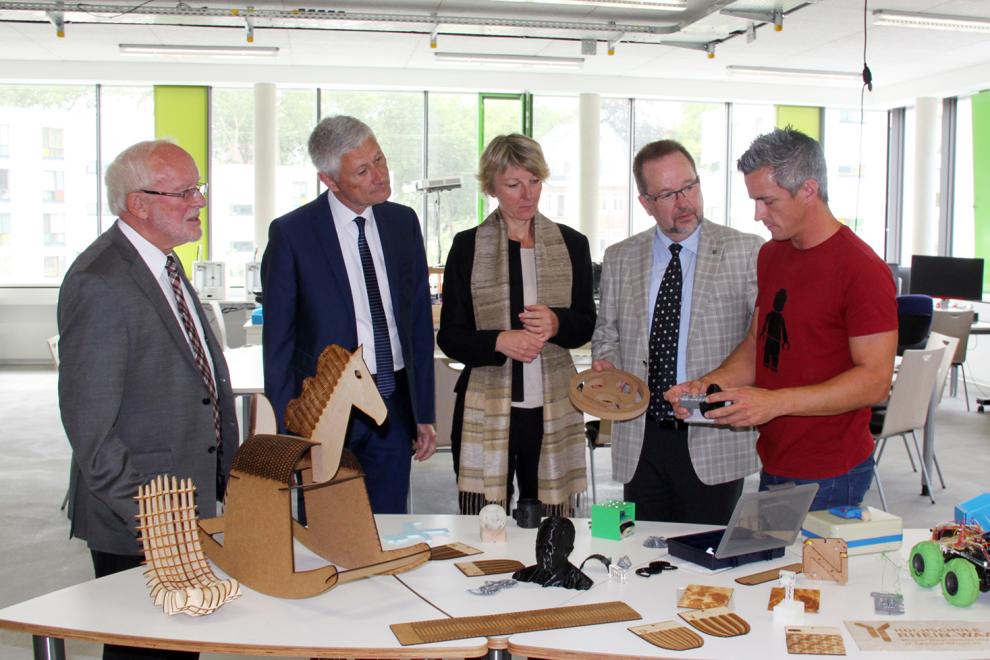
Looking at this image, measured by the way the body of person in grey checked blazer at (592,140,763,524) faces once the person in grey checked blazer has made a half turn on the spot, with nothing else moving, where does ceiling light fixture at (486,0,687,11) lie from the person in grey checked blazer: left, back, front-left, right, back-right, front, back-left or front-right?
front

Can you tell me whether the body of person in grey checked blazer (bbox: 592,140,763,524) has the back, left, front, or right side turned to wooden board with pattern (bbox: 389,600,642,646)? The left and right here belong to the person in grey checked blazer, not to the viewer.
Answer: front

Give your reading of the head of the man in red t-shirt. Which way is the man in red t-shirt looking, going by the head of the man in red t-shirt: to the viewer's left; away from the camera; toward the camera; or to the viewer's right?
to the viewer's left

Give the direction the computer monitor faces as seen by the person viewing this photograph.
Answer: facing the viewer

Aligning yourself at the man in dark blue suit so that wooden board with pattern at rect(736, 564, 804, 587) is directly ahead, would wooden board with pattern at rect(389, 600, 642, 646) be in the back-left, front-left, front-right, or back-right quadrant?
front-right

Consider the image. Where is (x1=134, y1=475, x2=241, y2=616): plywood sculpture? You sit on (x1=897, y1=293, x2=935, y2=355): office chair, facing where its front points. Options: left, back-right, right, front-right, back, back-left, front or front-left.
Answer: back

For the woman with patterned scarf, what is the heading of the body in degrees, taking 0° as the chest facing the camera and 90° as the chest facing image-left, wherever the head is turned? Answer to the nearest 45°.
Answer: approximately 0°

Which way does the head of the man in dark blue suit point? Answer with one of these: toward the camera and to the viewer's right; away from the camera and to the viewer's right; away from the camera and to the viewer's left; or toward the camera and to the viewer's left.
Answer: toward the camera and to the viewer's right

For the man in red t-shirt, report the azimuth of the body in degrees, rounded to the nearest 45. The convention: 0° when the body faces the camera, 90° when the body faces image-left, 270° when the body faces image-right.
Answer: approximately 45°

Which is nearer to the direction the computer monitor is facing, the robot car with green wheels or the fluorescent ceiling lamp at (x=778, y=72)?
the robot car with green wheels

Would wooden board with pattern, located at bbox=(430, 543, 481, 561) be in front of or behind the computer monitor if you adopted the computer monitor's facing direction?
in front

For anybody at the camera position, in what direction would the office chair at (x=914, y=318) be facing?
facing away from the viewer

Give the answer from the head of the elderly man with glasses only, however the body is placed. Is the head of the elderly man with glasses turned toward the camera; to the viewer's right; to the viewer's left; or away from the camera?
to the viewer's right

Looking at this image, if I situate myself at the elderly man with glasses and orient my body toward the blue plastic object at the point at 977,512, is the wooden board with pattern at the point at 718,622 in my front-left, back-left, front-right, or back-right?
front-right
